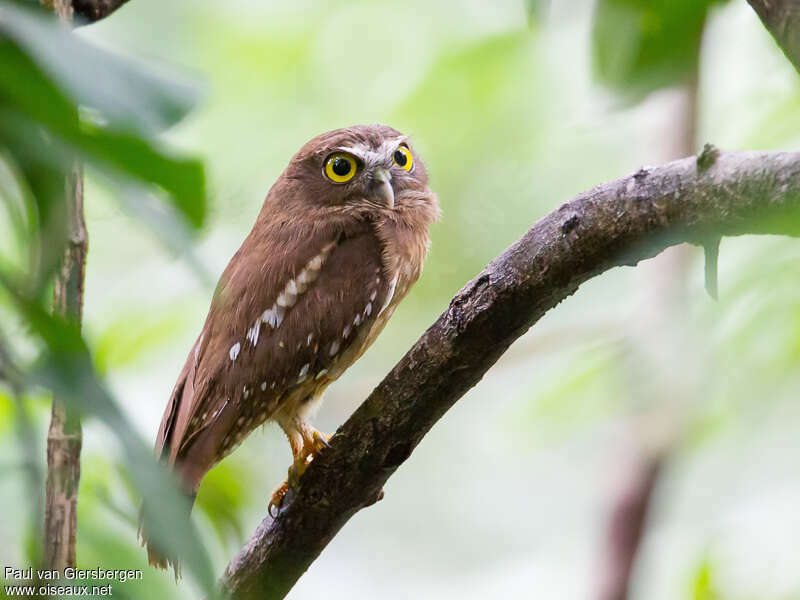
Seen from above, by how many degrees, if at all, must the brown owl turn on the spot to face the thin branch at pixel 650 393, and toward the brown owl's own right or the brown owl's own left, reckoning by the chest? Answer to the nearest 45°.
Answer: approximately 45° to the brown owl's own left

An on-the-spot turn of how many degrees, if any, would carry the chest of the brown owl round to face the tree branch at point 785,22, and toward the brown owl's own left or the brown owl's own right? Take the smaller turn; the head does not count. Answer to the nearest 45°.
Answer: approximately 45° to the brown owl's own right

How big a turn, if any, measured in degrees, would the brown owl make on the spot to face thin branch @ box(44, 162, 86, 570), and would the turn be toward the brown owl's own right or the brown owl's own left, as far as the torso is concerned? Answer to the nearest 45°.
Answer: approximately 135° to the brown owl's own right

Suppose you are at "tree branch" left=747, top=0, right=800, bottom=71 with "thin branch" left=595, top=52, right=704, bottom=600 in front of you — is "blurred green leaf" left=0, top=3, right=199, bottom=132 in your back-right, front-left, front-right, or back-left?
back-left

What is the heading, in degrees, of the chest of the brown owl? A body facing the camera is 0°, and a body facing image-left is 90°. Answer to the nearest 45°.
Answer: approximately 270°

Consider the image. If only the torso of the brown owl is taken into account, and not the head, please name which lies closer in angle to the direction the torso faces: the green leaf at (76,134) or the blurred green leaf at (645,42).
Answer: the blurred green leaf
